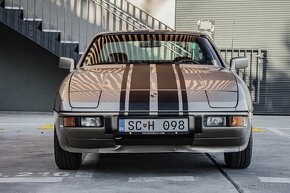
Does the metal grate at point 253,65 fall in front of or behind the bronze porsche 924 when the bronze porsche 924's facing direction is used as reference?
behind

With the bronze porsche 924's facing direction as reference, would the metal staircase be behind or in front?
behind

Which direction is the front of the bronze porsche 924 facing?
toward the camera
